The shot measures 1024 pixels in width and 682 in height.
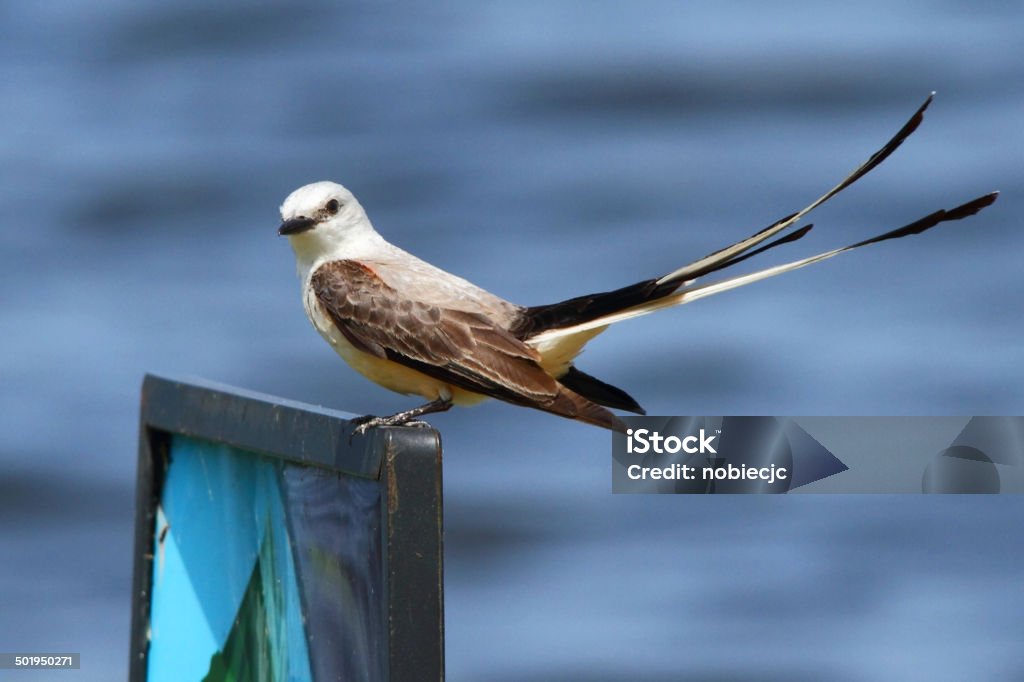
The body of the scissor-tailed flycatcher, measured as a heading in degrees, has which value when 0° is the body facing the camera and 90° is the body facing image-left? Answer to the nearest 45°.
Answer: approximately 90°
